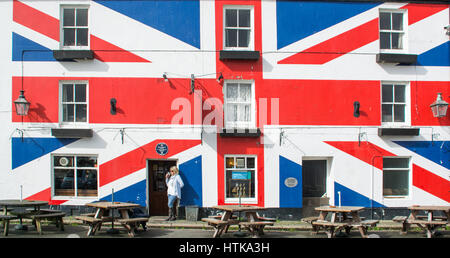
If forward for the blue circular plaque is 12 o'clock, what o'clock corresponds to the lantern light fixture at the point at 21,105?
The lantern light fixture is roughly at 3 o'clock from the blue circular plaque.

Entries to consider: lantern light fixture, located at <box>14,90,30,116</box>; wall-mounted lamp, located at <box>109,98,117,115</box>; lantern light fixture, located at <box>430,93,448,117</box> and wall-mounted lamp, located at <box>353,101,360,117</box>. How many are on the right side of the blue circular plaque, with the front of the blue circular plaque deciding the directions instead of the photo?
2

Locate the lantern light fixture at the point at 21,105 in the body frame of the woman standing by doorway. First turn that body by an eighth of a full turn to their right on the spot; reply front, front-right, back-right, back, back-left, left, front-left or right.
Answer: front

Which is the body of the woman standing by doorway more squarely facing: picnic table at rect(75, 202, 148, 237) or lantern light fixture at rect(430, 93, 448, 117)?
the picnic table

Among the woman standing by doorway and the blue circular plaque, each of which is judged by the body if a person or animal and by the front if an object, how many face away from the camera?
0

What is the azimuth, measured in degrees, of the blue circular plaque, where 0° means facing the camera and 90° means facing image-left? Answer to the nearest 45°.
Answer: approximately 0°

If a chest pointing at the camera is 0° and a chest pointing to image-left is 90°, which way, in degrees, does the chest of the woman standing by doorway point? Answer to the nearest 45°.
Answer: approximately 45°

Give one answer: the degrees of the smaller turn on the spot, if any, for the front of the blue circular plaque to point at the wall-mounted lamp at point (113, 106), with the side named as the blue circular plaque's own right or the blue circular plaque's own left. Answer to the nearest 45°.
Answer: approximately 90° to the blue circular plaque's own right

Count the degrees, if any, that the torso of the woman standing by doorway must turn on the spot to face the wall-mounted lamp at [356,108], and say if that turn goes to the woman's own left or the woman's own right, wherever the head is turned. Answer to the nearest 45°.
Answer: approximately 135° to the woman's own left

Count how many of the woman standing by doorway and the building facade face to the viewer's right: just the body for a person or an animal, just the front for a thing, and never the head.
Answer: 0

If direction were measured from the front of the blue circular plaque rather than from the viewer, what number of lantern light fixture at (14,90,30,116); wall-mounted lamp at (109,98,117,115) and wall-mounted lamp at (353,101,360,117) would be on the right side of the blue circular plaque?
2
